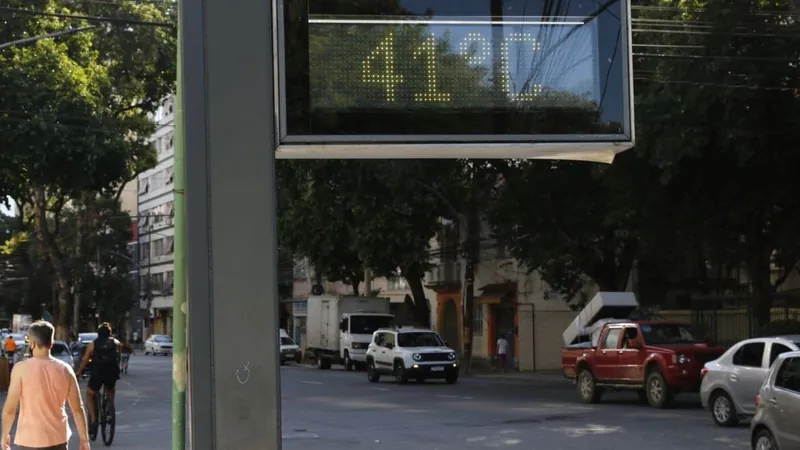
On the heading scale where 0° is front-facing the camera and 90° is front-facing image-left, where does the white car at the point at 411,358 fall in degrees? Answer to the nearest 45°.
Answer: approximately 315°

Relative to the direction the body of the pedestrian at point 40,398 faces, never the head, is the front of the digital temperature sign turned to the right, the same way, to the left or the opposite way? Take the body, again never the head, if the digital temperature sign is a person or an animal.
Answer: the opposite way

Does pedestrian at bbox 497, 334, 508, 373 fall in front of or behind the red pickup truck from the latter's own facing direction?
behind

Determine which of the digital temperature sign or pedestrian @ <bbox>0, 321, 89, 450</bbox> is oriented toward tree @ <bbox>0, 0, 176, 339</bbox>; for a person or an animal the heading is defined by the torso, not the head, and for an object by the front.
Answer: the pedestrian

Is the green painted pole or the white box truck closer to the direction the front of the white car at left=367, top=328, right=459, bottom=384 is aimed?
the green painted pole

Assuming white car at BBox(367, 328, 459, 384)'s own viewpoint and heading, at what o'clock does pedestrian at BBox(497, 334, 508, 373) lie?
The pedestrian is roughly at 8 o'clock from the white car.

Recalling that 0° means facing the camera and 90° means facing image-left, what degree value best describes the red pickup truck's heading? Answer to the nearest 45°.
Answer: approximately 315°

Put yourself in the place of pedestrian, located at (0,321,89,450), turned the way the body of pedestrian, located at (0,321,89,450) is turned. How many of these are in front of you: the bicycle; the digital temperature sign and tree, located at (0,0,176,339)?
2

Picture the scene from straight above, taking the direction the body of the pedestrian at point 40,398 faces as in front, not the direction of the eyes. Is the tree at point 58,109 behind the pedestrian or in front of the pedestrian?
in front

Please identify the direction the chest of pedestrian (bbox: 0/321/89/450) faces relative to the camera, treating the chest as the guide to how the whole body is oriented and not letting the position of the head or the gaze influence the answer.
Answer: away from the camera

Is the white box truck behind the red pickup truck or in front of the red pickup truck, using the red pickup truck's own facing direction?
behind

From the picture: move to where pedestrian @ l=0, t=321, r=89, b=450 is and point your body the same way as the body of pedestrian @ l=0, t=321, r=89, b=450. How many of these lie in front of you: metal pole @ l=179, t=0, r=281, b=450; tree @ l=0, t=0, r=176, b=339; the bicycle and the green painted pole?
2
